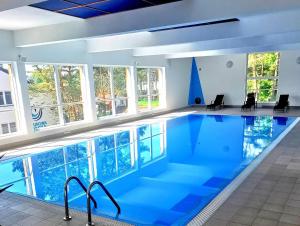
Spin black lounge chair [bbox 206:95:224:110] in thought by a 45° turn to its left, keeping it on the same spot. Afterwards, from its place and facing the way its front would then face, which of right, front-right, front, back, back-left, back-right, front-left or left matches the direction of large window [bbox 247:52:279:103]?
left

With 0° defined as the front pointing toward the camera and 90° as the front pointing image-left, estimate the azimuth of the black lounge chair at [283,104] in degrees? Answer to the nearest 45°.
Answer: approximately 45°

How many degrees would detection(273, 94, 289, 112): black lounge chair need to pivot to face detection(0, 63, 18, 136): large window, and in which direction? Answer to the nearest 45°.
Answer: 0° — it already faces it

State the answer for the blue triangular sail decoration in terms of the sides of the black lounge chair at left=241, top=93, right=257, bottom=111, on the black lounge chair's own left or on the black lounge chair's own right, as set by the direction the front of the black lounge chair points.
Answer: on the black lounge chair's own right

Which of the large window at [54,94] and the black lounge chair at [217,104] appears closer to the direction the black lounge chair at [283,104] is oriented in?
the large window

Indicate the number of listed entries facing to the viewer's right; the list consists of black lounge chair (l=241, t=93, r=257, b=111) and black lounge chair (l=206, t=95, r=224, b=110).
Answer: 0

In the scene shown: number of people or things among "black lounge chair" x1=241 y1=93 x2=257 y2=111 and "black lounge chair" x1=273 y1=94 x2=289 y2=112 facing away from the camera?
0

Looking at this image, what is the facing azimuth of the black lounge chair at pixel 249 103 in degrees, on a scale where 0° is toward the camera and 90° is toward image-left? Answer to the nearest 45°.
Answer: approximately 45°
